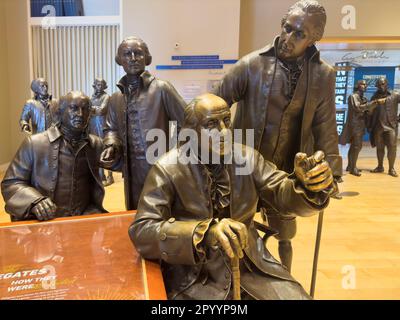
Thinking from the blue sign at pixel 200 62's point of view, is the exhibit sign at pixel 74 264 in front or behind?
in front

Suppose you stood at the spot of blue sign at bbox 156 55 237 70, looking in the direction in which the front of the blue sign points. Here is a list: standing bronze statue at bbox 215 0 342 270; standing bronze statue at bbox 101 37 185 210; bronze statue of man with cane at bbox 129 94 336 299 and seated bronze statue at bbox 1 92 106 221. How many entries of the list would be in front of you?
4

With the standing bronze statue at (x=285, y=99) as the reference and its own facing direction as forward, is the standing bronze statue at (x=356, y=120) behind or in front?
behind

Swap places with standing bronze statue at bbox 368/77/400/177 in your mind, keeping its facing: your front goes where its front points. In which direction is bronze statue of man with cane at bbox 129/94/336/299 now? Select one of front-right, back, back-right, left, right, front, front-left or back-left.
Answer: front

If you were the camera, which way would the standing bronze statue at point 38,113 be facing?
facing the viewer and to the right of the viewer

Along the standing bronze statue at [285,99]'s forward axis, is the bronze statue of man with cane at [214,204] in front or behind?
in front

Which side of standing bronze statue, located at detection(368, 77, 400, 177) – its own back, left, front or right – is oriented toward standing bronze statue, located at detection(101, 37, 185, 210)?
front

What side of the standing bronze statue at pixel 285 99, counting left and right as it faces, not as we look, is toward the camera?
front

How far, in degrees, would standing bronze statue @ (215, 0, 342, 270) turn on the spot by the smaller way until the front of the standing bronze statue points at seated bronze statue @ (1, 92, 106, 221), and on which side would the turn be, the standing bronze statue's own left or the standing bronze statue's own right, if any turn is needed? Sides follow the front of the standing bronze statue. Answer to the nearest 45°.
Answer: approximately 90° to the standing bronze statue's own right

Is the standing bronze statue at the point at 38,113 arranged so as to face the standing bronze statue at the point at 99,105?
no

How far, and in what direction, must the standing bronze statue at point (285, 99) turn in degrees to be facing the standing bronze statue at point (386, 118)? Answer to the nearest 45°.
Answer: approximately 180°

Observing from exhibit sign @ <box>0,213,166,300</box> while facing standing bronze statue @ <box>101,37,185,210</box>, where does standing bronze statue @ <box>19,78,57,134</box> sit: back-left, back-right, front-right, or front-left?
front-left

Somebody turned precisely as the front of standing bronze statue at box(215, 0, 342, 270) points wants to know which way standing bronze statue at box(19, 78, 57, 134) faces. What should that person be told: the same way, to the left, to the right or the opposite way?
to the left

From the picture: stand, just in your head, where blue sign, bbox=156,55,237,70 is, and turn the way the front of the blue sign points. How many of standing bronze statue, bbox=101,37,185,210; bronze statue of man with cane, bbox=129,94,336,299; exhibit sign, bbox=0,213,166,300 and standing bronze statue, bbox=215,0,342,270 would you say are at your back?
0

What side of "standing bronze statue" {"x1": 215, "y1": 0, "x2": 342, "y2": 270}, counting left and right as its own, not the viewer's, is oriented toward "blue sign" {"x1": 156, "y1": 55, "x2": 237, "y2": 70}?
back

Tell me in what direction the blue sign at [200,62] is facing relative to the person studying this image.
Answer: facing the viewer

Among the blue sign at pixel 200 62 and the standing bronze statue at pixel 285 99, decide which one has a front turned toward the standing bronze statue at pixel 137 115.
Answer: the blue sign

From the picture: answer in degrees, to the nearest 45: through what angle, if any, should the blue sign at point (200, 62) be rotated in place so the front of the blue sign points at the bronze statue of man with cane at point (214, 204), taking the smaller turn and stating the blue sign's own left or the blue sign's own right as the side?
0° — it already faces it
